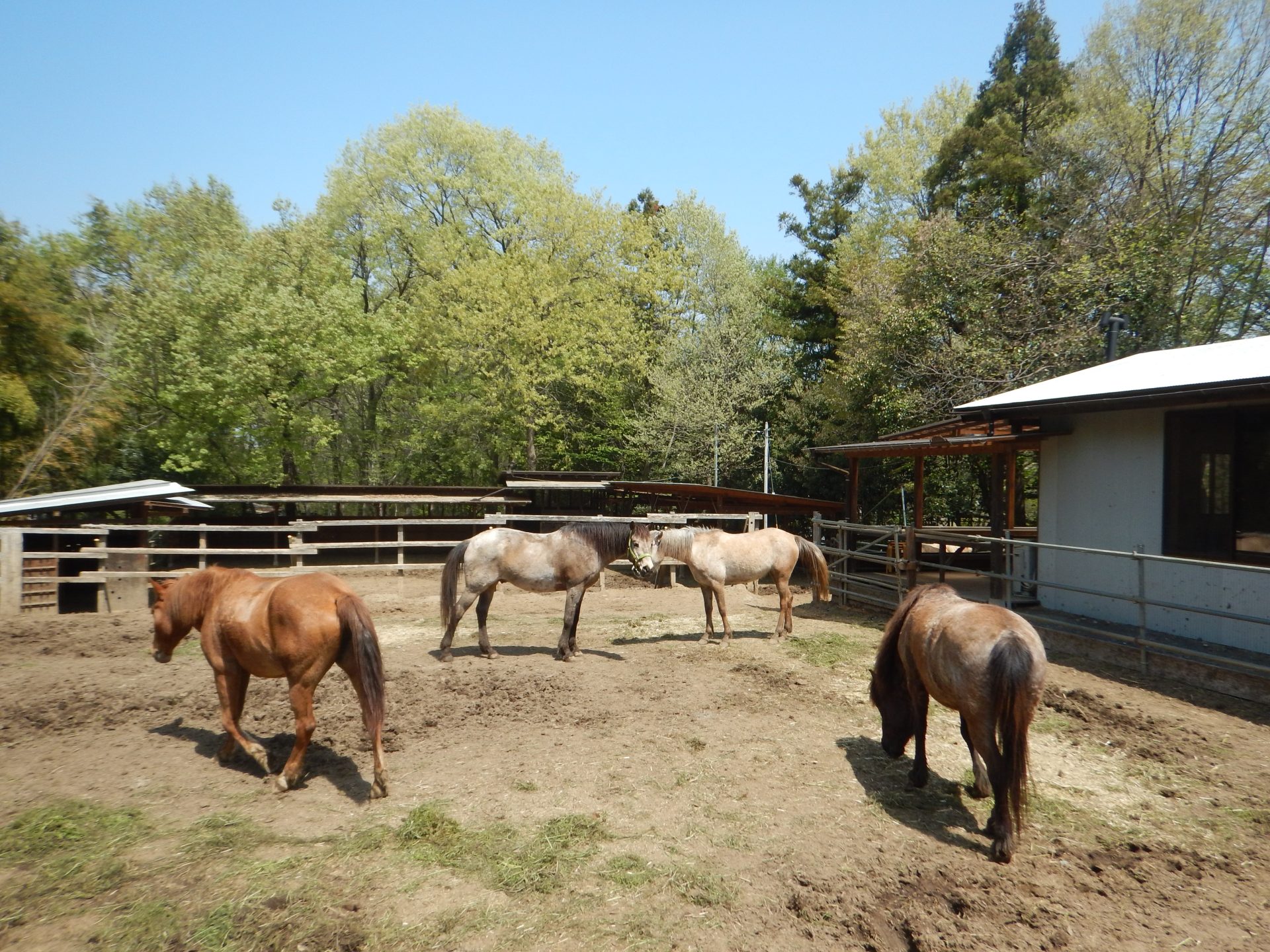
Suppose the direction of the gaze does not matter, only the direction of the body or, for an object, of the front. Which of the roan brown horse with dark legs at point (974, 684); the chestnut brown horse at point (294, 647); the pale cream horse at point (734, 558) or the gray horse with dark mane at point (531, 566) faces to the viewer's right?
the gray horse with dark mane at point (531, 566)

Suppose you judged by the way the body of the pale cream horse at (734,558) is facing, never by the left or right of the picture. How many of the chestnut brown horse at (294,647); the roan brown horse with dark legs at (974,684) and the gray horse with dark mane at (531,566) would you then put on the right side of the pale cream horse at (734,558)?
0

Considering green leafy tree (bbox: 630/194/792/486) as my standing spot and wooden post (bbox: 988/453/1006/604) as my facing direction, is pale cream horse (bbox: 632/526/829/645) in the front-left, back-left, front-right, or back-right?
front-right

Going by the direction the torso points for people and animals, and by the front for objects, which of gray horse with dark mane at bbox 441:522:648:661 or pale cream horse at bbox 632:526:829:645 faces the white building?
gray horse with dark mane at bbox 441:522:648:661

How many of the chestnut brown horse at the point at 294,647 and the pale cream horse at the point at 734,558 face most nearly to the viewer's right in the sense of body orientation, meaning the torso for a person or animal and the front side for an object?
0

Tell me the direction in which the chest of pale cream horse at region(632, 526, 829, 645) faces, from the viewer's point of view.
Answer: to the viewer's left

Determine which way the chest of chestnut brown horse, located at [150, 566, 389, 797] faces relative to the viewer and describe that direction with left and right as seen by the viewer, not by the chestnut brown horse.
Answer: facing away from the viewer and to the left of the viewer

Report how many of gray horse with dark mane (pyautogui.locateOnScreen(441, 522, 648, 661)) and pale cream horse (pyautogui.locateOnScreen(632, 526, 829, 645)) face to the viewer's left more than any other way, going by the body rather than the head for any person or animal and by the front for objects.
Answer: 1

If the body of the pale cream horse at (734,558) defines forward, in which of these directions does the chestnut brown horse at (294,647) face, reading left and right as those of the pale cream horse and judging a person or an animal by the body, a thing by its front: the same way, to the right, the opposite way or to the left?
the same way

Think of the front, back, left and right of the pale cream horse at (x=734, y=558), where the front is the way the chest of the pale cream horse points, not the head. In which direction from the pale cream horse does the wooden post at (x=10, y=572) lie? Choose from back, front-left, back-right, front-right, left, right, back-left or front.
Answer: front

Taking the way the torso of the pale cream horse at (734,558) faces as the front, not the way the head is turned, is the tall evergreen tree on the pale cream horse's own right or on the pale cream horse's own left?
on the pale cream horse's own right

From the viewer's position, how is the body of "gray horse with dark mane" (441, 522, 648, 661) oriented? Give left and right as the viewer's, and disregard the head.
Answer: facing to the right of the viewer

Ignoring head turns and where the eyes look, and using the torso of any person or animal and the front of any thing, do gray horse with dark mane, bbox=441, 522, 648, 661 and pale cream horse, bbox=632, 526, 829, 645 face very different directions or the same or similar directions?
very different directions

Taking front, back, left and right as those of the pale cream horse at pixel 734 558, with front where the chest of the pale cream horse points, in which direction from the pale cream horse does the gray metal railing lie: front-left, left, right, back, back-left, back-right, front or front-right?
back

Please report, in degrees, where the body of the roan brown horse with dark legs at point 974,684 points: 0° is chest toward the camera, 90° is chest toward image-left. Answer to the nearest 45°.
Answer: approximately 135°
